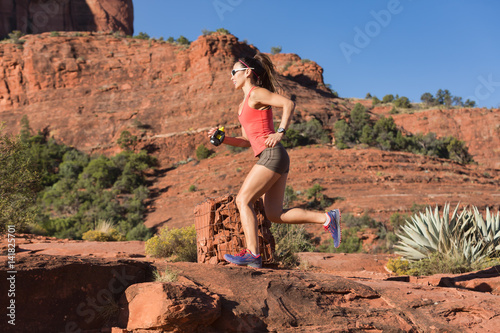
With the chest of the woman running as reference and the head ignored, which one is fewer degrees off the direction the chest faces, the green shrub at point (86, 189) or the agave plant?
the green shrub

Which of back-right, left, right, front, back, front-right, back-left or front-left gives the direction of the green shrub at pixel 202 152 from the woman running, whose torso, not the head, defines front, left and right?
right

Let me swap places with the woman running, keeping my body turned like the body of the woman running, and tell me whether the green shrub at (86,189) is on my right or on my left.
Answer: on my right

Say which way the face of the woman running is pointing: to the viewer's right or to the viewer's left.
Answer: to the viewer's left

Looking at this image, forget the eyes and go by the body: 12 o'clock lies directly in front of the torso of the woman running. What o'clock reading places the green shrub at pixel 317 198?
The green shrub is roughly at 3 o'clock from the woman running.

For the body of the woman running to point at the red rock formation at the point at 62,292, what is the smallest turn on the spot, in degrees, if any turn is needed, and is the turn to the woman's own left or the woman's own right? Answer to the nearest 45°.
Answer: approximately 45° to the woman's own left

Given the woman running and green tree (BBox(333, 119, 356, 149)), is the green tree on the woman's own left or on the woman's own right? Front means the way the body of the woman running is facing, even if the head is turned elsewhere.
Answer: on the woman's own right

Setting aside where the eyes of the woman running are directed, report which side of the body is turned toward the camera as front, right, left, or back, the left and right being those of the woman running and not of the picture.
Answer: left

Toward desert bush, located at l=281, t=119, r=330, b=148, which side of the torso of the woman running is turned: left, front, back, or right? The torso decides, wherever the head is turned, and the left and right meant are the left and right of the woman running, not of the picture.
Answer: right
